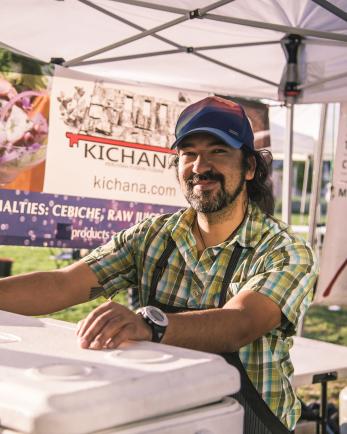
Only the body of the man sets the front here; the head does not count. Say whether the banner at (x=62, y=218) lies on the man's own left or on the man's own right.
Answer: on the man's own right

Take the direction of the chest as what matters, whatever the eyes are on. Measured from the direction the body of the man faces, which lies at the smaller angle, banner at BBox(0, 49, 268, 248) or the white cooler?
the white cooler

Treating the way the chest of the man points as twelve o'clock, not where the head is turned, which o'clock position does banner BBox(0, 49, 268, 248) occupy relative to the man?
The banner is roughly at 4 o'clock from the man.

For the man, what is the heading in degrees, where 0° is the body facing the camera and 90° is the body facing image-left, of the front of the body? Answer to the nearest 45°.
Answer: approximately 45°

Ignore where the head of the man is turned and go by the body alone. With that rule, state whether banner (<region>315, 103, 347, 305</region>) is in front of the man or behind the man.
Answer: behind
